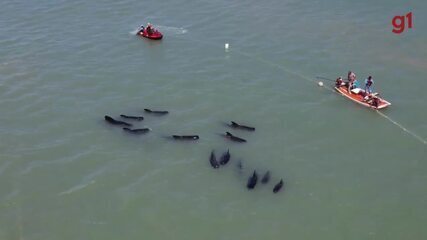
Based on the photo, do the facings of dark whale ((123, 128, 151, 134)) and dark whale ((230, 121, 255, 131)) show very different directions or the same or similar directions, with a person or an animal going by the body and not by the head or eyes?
same or similar directions

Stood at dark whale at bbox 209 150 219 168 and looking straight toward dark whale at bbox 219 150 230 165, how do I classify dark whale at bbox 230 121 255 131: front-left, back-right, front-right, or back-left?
front-left

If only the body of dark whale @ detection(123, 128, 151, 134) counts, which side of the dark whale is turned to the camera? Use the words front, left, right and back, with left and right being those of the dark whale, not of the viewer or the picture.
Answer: right

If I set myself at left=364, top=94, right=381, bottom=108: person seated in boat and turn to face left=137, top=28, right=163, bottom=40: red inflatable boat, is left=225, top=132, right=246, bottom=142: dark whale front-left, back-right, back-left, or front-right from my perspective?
front-left

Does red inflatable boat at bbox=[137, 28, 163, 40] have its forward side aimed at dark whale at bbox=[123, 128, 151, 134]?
no

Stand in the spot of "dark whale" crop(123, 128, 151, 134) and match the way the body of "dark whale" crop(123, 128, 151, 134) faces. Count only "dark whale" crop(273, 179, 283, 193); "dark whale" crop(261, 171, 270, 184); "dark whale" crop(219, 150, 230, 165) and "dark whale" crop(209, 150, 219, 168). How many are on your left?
0

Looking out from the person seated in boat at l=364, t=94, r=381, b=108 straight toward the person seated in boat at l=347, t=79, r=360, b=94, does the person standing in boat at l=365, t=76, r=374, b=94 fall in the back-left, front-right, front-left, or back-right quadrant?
front-right

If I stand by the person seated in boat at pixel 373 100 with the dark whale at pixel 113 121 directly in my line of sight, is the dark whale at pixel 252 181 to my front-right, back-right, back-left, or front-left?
front-left
